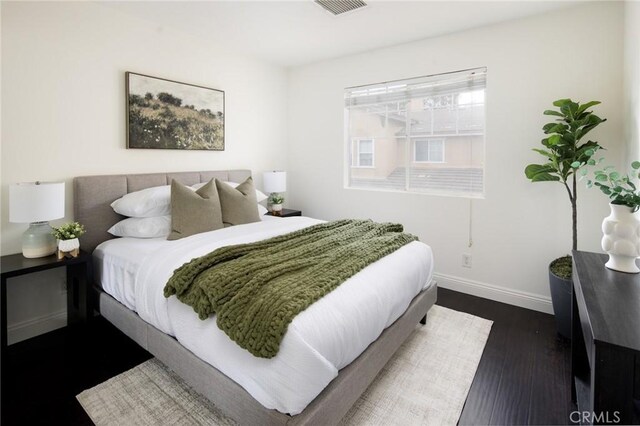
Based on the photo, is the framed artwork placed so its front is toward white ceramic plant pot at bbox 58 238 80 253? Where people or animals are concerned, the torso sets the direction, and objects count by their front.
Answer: no

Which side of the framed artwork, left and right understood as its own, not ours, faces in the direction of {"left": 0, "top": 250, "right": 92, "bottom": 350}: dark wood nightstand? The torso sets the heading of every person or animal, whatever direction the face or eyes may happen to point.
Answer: right

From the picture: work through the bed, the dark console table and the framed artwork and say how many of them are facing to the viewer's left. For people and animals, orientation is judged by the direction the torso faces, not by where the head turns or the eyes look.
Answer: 1

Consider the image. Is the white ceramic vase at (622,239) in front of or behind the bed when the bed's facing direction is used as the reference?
in front

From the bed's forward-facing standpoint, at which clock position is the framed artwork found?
The framed artwork is roughly at 7 o'clock from the bed.

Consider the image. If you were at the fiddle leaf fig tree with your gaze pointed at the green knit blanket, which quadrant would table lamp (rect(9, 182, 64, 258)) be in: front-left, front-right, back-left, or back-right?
front-right

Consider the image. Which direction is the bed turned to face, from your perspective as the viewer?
facing the viewer and to the right of the viewer

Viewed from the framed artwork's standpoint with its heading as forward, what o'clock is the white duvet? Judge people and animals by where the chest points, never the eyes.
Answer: The white duvet is roughly at 1 o'clock from the framed artwork.

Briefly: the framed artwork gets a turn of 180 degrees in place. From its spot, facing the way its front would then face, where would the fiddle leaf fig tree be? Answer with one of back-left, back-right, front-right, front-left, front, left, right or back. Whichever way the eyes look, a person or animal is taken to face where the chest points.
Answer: back

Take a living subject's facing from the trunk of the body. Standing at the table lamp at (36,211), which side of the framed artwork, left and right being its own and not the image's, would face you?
right

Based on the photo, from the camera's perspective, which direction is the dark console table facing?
to the viewer's left

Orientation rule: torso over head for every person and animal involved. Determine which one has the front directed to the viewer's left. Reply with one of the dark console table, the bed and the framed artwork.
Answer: the dark console table

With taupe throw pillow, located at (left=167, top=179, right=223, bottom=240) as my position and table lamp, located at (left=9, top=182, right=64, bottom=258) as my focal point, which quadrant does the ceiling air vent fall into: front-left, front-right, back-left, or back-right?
back-left

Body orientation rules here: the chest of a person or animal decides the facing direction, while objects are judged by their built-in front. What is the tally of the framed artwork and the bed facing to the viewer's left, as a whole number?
0
